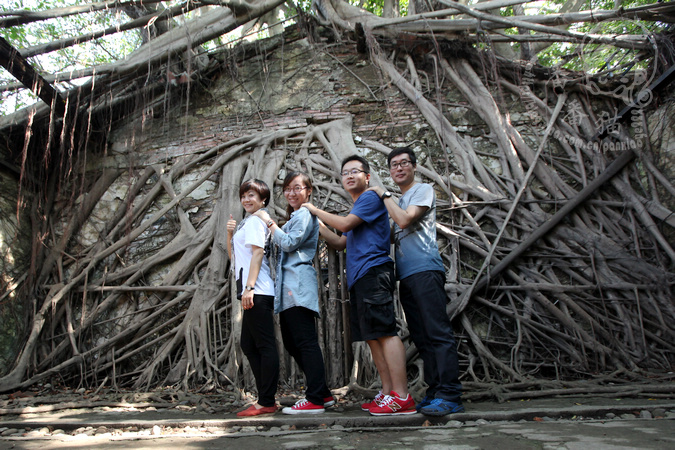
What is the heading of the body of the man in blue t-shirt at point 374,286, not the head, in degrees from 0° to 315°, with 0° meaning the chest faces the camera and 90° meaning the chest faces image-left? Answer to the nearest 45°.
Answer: approximately 90°

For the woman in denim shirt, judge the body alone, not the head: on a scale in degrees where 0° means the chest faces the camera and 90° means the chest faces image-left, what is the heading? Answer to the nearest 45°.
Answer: approximately 90°

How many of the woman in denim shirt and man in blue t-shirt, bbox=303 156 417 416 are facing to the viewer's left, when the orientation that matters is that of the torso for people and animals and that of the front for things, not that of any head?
2

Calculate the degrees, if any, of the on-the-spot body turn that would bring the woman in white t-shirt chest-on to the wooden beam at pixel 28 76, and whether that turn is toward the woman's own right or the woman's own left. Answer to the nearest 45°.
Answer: approximately 45° to the woman's own right

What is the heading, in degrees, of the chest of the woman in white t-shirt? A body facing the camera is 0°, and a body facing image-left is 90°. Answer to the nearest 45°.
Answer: approximately 90°

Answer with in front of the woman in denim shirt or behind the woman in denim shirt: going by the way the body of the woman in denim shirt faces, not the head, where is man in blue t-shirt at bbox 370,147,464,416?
behind
